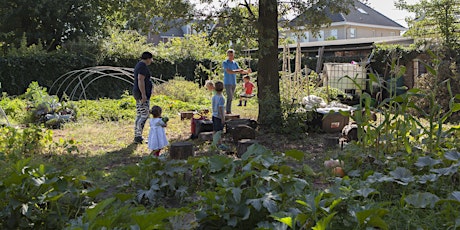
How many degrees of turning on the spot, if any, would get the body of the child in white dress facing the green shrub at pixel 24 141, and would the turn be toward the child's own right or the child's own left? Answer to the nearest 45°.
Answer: approximately 135° to the child's own left

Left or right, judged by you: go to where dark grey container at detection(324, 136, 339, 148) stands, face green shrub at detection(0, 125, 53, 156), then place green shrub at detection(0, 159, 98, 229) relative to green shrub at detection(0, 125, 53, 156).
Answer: left

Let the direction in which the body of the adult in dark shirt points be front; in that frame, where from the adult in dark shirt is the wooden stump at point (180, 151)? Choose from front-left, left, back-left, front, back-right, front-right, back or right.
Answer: right

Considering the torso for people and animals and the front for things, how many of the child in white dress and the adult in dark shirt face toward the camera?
0

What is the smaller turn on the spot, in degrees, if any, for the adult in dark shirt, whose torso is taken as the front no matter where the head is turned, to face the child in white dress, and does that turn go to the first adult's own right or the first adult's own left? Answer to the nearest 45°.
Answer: approximately 90° to the first adult's own right

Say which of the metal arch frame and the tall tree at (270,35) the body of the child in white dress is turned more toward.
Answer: the tall tree

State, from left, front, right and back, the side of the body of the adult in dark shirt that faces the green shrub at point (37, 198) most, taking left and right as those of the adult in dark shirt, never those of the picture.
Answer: right

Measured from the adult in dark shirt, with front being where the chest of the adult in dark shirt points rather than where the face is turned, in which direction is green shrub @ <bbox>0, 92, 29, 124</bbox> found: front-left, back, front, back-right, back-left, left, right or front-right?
back-left

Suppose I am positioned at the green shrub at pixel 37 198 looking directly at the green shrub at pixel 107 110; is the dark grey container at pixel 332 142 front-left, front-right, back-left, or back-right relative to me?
front-right

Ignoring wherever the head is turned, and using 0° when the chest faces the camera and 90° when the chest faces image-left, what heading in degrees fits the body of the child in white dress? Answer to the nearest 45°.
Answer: approximately 225°

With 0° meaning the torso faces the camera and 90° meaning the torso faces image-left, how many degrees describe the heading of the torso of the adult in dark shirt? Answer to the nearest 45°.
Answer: approximately 270°

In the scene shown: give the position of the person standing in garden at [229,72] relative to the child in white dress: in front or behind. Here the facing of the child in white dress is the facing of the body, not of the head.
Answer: in front

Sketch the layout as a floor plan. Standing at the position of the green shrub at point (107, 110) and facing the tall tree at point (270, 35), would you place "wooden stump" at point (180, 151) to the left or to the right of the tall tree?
right

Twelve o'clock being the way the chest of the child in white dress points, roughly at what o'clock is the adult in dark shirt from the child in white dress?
The adult in dark shirt is roughly at 10 o'clock from the child in white dress.
